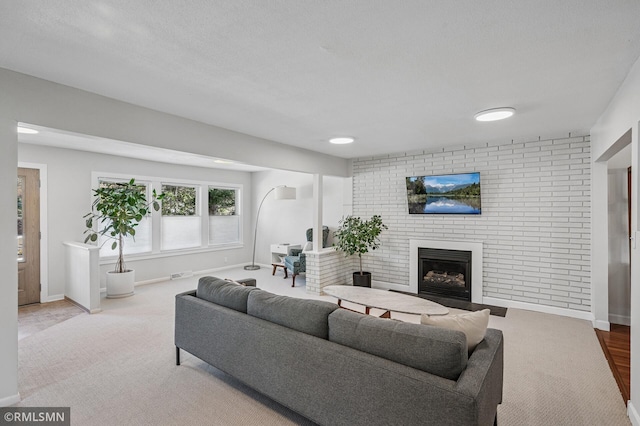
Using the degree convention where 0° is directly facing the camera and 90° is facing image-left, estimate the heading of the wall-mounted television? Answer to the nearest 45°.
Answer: approximately 0°

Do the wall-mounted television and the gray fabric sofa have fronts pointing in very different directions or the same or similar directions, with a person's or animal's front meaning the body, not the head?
very different directions

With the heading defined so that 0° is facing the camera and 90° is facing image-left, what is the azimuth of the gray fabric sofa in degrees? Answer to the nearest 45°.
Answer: approximately 225°

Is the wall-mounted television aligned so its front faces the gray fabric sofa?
yes

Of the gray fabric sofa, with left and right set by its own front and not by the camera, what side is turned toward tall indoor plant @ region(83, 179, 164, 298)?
left

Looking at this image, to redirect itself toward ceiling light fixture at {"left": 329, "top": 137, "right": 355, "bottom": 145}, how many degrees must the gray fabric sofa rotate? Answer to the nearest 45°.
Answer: approximately 45° to its left

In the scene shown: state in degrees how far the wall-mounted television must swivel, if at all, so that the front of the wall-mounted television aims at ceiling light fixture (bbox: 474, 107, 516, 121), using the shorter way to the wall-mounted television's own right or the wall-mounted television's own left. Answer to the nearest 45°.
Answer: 0° — it already faces it

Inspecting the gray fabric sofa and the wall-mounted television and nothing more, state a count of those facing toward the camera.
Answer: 1

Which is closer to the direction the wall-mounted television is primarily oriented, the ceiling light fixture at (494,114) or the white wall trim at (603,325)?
the ceiling light fixture

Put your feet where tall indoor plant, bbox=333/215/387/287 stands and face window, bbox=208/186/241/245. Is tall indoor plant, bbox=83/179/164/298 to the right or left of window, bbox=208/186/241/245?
left
